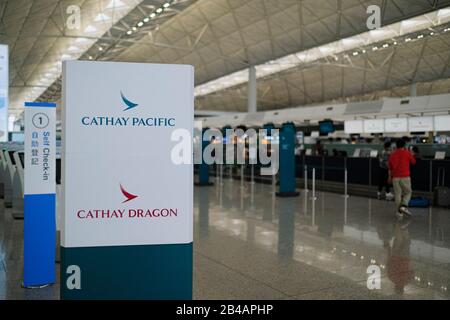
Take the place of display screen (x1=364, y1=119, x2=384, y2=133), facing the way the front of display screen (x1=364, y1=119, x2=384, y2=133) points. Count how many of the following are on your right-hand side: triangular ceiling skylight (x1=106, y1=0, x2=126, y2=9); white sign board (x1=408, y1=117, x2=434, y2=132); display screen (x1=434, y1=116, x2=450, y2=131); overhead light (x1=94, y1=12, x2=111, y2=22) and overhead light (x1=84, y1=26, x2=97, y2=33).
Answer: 3

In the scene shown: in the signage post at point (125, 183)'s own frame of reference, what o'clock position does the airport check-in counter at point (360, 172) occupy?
The airport check-in counter is roughly at 7 o'clock from the signage post.

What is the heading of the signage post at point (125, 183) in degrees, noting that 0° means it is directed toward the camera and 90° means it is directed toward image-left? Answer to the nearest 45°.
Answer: approximately 0°

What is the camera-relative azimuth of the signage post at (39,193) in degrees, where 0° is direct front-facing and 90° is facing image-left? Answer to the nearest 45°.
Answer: approximately 0°

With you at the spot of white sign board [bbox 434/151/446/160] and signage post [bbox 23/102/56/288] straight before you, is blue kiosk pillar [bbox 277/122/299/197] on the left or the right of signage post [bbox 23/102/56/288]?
right

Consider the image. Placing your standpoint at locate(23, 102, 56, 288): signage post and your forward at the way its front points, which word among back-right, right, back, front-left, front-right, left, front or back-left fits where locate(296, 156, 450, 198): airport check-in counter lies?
back-left

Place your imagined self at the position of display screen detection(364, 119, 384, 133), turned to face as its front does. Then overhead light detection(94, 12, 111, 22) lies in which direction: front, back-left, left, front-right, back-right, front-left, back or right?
right

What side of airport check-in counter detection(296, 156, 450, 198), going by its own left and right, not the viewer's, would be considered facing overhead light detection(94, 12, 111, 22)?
right

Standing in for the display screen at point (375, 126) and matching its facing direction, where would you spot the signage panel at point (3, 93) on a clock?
The signage panel is roughly at 1 o'clock from the display screen.

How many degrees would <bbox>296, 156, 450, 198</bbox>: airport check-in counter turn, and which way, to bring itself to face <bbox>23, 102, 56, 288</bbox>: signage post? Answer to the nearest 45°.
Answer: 0° — it already faces it
